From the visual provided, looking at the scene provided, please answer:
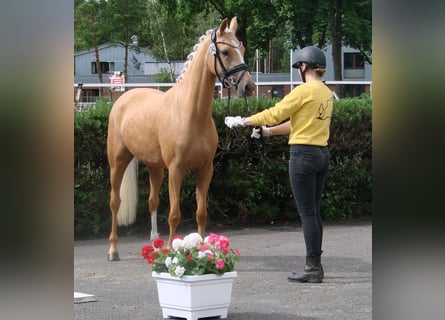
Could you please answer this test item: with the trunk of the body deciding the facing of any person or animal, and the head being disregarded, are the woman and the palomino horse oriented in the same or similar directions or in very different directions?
very different directions

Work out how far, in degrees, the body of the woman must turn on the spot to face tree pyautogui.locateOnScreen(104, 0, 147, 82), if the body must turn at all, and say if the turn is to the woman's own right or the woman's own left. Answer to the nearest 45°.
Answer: approximately 45° to the woman's own right

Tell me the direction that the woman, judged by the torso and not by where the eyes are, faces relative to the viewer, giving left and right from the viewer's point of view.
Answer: facing away from the viewer and to the left of the viewer

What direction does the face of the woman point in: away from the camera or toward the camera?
away from the camera

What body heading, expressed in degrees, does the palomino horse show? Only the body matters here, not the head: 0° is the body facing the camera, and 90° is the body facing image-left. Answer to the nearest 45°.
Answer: approximately 315°

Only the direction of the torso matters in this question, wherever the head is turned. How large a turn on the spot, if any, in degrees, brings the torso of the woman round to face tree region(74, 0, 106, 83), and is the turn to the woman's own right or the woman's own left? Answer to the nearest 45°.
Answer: approximately 45° to the woman's own right

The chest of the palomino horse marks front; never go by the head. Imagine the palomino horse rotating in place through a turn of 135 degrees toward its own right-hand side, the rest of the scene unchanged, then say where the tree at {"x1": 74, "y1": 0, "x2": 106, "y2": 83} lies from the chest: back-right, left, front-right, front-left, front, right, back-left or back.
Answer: right

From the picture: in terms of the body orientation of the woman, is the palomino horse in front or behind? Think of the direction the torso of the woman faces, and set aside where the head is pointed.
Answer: in front

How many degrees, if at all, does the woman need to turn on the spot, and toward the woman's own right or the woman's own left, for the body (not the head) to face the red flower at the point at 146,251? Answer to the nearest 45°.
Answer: approximately 90° to the woman's own left

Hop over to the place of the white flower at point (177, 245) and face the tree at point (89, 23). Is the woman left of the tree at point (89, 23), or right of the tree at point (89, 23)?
right
